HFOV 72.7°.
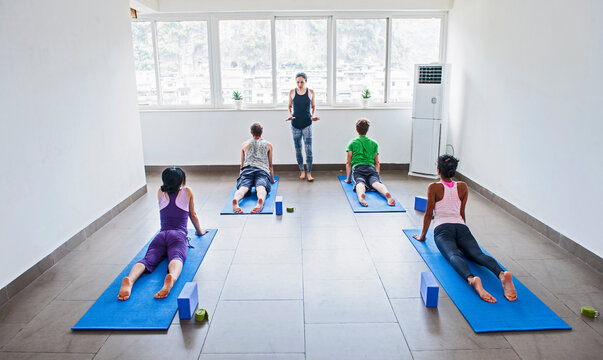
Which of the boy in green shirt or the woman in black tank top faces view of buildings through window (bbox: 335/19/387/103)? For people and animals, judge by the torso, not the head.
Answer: the boy in green shirt

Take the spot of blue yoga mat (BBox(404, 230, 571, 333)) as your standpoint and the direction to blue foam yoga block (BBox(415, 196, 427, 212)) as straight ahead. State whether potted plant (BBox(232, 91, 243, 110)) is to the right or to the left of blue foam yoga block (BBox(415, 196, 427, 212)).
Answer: left

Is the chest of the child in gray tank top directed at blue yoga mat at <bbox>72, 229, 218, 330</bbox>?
no

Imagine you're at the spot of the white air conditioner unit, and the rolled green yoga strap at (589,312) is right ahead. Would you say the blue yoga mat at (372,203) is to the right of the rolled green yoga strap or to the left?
right

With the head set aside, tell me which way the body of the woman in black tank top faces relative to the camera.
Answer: toward the camera

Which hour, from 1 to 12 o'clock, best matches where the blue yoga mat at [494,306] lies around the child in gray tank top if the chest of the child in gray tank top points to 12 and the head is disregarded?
The blue yoga mat is roughly at 5 o'clock from the child in gray tank top.

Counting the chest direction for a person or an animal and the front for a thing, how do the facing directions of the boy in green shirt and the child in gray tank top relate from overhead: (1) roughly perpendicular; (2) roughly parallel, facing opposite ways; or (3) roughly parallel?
roughly parallel

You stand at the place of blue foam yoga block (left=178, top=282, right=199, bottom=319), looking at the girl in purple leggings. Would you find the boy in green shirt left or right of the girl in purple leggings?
right

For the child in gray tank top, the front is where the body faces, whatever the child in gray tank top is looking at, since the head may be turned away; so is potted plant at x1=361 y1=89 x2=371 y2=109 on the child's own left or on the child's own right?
on the child's own right

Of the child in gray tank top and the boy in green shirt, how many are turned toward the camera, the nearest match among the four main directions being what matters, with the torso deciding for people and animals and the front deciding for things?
0

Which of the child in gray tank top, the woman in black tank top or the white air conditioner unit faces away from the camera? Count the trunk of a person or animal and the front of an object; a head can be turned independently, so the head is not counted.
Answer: the child in gray tank top

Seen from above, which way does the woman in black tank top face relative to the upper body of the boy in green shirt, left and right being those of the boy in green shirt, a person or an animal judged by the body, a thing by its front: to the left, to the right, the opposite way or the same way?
the opposite way

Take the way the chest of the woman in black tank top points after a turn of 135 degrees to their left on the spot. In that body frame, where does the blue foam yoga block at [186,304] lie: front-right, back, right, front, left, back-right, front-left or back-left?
back-right

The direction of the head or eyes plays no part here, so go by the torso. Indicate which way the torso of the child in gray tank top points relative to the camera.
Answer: away from the camera

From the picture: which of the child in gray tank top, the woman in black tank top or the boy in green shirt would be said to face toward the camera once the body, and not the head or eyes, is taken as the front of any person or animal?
the woman in black tank top

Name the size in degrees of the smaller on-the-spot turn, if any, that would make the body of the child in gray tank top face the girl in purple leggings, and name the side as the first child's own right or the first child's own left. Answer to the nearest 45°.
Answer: approximately 180°

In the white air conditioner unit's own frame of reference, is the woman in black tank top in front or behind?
in front

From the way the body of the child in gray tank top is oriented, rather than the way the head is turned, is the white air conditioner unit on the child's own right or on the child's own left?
on the child's own right

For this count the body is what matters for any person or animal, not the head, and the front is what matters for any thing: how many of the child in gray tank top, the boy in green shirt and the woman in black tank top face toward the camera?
1

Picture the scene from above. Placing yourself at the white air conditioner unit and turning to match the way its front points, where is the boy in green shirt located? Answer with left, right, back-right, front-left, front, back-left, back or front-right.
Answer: front

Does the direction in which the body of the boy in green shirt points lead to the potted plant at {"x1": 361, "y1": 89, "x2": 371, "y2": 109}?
yes

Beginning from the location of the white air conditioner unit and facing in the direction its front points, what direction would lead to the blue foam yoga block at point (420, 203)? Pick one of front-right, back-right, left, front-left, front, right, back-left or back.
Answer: front-left

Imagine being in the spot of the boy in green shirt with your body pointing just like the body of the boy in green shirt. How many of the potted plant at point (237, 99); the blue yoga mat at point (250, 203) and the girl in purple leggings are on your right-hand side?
0
